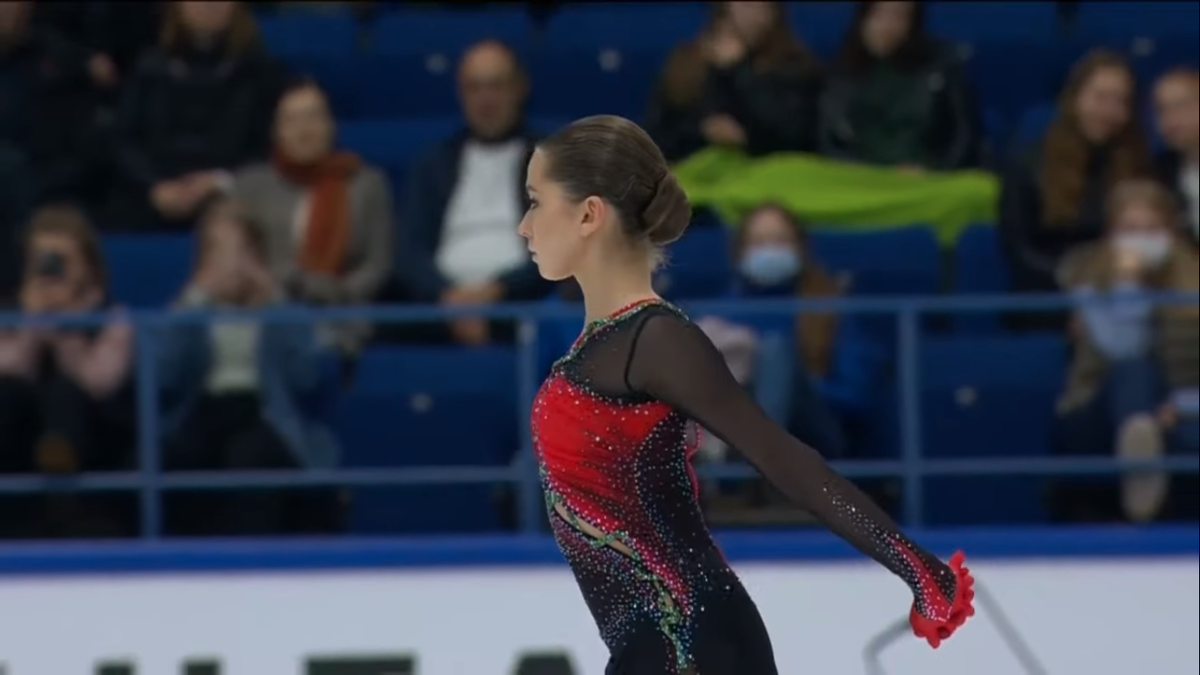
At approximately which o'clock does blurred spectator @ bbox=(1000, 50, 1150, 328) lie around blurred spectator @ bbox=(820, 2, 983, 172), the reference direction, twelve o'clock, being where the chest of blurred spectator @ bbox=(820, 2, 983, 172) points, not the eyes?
blurred spectator @ bbox=(1000, 50, 1150, 328) is roughly at 10 o'clock from blurred spectator @ bbox=(820, 2, 983, 172).

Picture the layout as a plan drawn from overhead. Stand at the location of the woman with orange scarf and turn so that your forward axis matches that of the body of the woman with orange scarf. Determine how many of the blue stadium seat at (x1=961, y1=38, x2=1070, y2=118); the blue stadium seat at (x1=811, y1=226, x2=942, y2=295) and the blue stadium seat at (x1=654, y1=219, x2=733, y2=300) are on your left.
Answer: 3

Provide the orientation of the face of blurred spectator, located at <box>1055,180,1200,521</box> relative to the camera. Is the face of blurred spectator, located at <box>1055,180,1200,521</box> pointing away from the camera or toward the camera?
toward the camera

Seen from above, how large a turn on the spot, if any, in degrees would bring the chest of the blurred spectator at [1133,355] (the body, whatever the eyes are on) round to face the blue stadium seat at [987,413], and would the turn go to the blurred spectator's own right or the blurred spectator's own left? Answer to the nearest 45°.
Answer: approximately 135° to the blurred spectator's own right

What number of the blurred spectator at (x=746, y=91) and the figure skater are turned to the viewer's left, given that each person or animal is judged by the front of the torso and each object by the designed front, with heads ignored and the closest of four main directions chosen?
1

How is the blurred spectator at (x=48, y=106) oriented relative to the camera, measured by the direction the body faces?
toward the camera

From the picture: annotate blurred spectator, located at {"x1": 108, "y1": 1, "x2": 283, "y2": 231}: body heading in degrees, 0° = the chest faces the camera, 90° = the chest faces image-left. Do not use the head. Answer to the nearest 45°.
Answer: approximately 0°

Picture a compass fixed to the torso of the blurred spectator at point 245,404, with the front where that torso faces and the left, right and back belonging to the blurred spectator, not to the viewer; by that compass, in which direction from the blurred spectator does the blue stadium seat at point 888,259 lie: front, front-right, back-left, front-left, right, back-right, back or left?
left

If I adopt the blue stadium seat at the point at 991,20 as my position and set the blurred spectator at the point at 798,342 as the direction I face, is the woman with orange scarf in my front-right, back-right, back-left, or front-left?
front-right

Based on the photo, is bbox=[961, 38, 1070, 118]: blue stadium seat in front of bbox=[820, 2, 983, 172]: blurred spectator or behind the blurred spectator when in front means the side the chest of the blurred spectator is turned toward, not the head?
behind

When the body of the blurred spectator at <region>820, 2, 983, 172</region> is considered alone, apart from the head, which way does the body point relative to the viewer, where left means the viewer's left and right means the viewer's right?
facing the viewer

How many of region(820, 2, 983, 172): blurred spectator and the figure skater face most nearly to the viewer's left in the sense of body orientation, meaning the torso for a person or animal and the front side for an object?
1

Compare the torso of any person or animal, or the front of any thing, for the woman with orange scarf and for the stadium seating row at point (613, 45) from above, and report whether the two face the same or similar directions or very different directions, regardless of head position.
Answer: same or similar directions

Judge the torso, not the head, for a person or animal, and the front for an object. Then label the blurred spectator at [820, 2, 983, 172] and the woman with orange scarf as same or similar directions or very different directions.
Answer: same or similar directions

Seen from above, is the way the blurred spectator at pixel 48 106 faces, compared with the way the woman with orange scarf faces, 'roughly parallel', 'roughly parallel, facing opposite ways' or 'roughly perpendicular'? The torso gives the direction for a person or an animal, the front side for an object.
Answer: roughly parallel

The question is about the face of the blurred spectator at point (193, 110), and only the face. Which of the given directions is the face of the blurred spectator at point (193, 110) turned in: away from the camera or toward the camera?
toward the camera

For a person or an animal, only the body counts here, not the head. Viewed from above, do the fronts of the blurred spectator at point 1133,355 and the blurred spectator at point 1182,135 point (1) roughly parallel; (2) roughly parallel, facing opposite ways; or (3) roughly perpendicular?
roughly parallel

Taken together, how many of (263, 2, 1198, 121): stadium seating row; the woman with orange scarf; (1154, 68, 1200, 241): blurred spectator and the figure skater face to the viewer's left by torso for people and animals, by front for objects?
1
